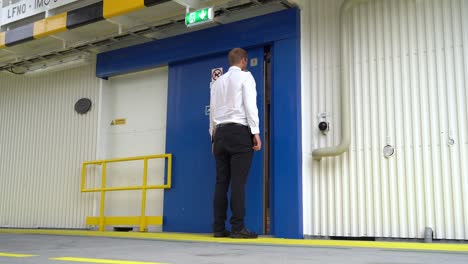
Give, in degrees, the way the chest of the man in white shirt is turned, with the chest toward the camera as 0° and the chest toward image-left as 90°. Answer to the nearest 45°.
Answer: approximately 225°

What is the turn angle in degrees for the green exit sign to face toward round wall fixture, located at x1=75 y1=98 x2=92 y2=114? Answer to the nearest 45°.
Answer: approximately 90° to its right

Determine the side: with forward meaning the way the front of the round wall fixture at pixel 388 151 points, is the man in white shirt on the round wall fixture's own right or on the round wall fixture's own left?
on the round wall fixture's own right

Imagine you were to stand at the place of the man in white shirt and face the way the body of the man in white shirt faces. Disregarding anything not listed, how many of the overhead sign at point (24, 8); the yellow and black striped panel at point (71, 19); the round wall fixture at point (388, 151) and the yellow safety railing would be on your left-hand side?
3

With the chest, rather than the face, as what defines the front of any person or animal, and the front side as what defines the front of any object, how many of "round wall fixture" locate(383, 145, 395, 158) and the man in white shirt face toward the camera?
1

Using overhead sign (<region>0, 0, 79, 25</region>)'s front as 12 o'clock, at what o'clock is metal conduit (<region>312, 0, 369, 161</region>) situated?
The metal conduit is roughly at 9 o'clock from the overhead sign.

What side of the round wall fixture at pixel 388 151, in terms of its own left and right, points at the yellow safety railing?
right

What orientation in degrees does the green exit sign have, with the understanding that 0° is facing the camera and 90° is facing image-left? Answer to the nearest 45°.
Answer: approximately 45°

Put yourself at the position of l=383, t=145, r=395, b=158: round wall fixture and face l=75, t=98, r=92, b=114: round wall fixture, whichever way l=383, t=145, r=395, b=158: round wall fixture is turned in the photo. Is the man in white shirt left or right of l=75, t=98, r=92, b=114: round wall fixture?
left
